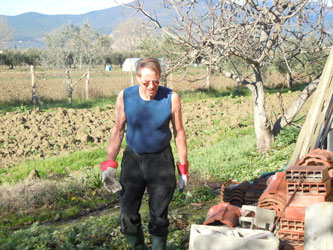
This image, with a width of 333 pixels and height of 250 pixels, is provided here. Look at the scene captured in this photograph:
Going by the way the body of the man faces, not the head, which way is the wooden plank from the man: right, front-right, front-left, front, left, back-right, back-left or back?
back-left

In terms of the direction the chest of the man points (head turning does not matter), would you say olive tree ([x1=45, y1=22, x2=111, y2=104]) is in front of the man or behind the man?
behind

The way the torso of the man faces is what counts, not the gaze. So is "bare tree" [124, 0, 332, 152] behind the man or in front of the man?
behind

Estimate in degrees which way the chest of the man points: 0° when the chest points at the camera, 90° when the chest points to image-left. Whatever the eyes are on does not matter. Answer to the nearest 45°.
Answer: approximately 0°
